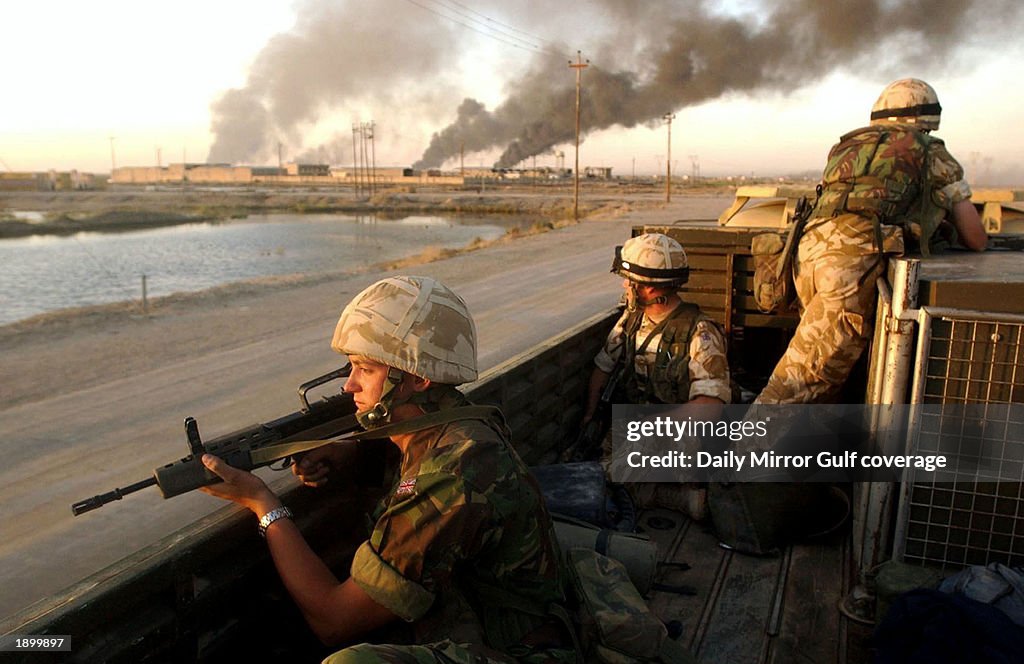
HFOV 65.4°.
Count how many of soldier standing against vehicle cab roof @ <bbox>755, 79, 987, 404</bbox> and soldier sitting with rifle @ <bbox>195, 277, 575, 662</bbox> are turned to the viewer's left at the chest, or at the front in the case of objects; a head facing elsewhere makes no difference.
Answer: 1

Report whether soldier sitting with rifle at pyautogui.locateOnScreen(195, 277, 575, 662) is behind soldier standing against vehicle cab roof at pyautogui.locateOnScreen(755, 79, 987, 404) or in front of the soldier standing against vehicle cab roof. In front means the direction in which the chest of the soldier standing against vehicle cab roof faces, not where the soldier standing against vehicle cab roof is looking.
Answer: behind

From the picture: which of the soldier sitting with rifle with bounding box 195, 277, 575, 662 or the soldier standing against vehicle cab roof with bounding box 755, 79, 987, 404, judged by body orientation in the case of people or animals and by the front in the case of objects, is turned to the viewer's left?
the soldier sitting with rifle

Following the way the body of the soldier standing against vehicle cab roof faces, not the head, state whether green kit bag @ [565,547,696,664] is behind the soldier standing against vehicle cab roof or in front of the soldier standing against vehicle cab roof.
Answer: behind

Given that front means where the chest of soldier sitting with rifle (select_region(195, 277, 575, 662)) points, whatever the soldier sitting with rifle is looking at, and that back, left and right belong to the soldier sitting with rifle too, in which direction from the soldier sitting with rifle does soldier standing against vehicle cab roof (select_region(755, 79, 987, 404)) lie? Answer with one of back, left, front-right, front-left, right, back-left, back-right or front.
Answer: back-right

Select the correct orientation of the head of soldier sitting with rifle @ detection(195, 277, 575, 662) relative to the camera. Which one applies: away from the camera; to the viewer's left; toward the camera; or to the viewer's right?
to the viewer's left

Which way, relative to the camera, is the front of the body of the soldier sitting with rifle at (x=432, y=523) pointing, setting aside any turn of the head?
to the viewer's left

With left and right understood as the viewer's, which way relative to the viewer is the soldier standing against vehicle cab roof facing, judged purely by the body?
facing away from the viewer and to the right of the viewer

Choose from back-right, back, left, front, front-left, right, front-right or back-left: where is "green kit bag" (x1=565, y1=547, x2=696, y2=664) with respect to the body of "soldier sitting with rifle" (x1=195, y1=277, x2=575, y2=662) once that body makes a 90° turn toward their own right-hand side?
right
